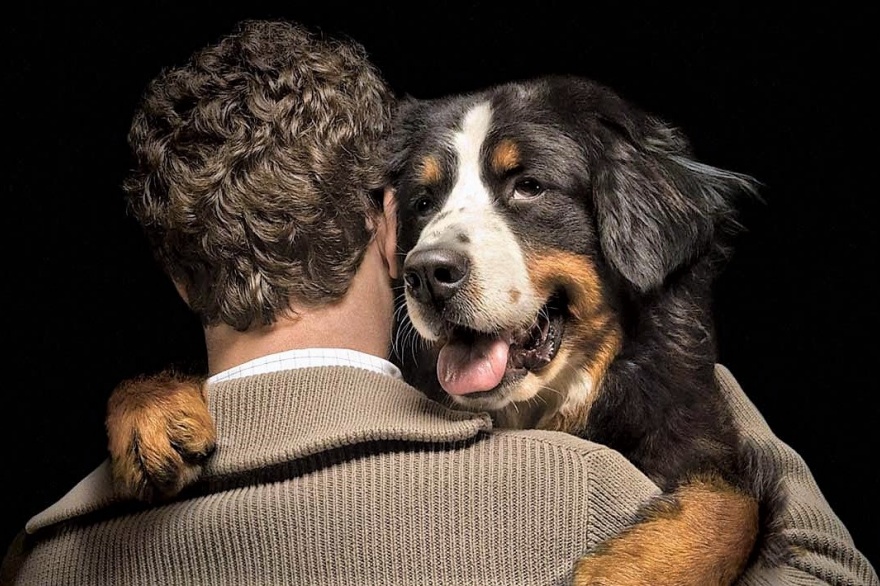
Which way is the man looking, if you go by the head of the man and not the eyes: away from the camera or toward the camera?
away from the camera

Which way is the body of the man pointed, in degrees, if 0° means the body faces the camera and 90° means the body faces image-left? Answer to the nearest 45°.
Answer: approximately 180°

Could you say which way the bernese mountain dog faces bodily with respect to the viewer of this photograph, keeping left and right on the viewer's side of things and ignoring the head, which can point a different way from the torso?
facing the viewer and to the left of the viewer
